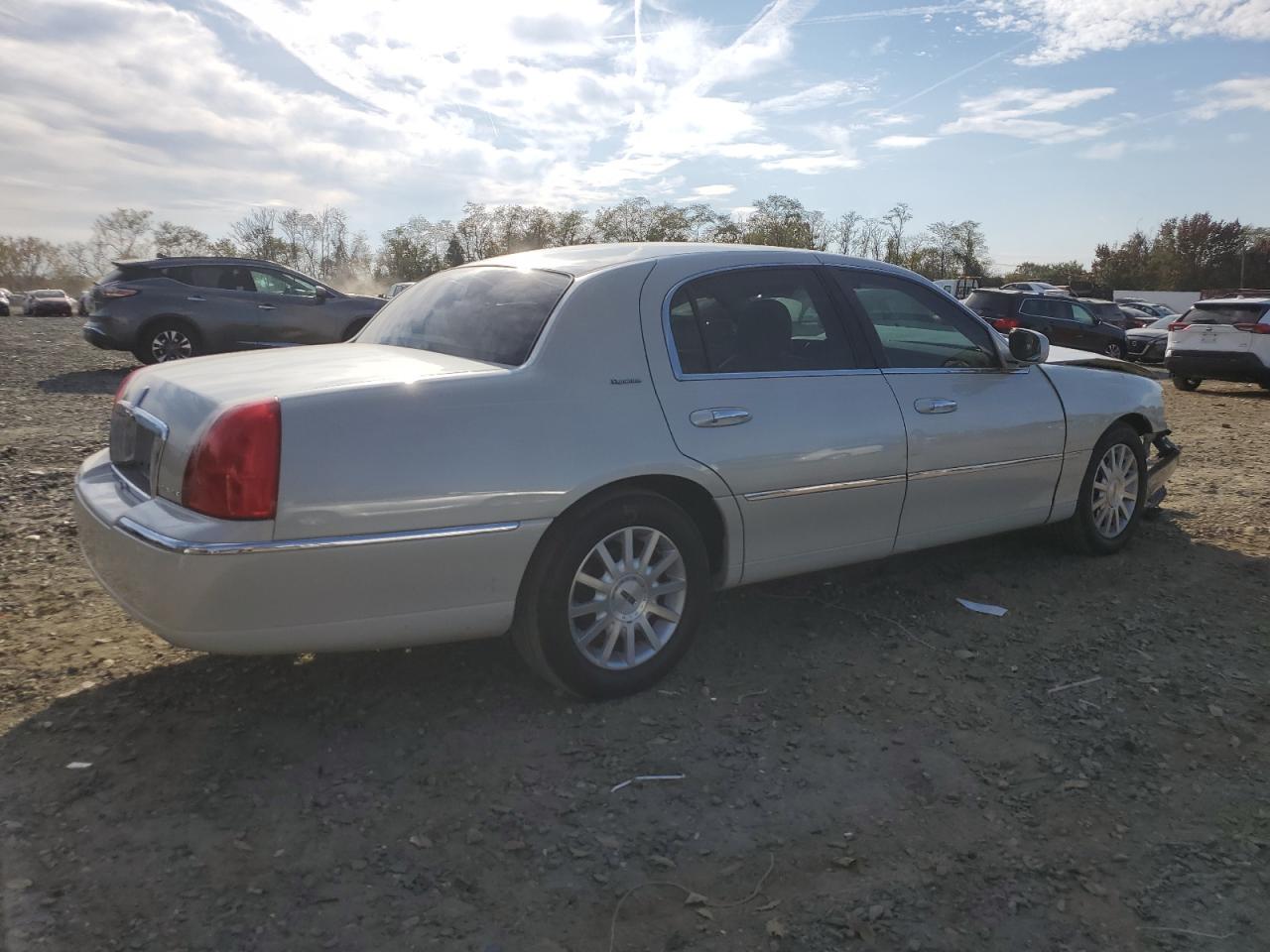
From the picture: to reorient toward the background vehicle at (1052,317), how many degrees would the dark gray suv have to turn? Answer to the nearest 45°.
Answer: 0° — it already faces it

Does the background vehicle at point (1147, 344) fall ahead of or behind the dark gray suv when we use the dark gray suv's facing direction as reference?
ahead

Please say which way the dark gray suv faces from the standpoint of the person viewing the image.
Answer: facing to the right of the viewer

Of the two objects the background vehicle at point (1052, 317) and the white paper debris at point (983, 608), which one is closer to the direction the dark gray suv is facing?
the background vehicle

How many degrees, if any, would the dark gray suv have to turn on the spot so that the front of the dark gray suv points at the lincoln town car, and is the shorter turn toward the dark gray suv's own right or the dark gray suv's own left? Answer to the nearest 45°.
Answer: approximately 90° to the dark gray suv's own right

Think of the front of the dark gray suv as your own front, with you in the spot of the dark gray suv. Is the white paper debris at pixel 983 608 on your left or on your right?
on your right

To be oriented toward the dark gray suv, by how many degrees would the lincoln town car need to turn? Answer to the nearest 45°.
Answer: approximately 90° to its left

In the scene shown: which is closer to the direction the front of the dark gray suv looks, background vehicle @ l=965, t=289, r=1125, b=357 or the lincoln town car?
the background vehicle

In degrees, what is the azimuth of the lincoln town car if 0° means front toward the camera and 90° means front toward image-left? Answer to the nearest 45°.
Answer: approximately 225°

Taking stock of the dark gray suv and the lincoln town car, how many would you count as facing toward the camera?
0
